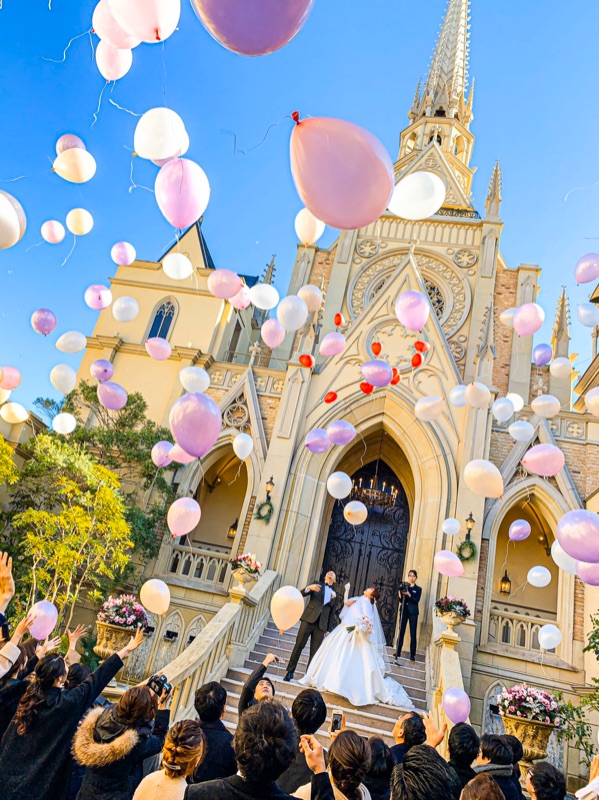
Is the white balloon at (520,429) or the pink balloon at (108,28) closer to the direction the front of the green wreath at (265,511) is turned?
the pink balloon

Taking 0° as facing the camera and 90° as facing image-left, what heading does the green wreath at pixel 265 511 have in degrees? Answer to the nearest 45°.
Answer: approximately 0°

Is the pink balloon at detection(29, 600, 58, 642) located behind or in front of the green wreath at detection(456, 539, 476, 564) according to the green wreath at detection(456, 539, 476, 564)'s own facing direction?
in front

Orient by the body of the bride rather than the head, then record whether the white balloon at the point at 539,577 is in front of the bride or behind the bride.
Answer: behind

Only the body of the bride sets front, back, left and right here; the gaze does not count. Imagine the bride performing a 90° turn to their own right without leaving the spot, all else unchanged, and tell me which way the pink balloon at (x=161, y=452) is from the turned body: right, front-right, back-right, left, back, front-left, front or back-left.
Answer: front-left

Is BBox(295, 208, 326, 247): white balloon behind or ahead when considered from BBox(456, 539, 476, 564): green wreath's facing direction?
ahead

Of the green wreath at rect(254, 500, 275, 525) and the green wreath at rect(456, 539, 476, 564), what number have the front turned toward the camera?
2

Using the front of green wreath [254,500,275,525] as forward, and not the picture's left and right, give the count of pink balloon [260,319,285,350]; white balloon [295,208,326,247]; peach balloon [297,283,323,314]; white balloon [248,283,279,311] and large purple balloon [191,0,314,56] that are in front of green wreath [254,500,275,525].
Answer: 5

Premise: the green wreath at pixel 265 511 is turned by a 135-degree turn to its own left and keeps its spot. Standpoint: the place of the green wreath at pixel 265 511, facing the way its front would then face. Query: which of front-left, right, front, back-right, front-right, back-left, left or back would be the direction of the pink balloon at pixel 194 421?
back-right

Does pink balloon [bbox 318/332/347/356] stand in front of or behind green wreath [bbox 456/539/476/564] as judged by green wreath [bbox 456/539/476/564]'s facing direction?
in front

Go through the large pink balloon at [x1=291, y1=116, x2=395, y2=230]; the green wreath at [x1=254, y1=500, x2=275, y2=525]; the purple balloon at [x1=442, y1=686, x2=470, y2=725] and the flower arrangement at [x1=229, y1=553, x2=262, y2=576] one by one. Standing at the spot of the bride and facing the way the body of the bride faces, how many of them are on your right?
2

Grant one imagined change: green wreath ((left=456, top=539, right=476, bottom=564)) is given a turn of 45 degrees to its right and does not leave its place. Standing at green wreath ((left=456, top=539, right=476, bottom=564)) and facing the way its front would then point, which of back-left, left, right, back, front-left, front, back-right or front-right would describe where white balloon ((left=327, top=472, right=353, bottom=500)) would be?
front

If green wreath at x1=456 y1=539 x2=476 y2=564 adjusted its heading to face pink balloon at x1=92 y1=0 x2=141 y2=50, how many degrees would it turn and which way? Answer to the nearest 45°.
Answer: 0° — it already faces it

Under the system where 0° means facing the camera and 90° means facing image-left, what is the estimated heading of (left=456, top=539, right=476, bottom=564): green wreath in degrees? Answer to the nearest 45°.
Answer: approximately 0°

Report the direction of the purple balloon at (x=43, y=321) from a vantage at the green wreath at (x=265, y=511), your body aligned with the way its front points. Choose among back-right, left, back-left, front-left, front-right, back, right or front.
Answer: front-right

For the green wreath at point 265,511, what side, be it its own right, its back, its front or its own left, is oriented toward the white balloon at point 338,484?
front

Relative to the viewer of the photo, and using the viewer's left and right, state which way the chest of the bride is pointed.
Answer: facing the viewer and to the left of the viewer
